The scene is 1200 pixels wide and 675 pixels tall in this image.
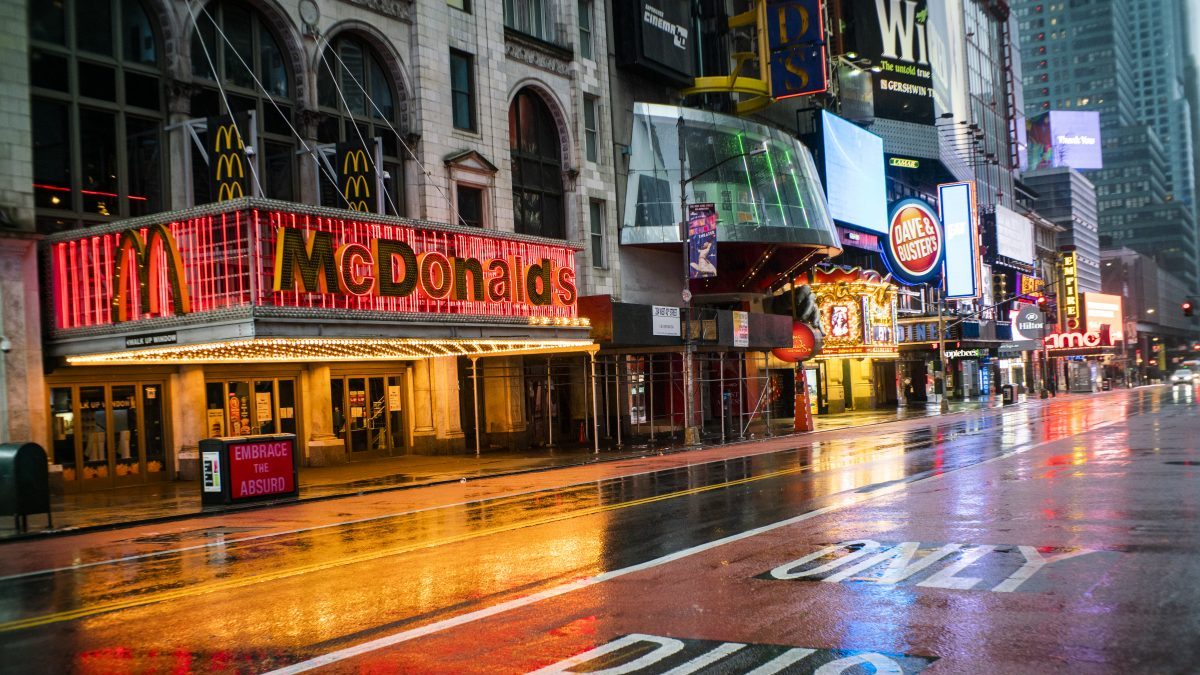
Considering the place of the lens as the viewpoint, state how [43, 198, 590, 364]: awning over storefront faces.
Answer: facing the viewer and to the right of the viewer

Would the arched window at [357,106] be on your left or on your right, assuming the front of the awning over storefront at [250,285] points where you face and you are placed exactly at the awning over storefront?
on your left

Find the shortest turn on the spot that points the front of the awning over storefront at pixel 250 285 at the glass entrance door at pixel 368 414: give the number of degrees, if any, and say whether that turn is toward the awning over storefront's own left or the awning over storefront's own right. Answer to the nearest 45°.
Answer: approximately 135° to the awning over storefront's own left

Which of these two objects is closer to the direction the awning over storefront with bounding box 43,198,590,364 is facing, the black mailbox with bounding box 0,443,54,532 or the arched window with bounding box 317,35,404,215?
the black mailbox

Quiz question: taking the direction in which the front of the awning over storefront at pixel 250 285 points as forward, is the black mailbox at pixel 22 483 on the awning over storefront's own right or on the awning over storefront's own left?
on the awning over storefront's own right

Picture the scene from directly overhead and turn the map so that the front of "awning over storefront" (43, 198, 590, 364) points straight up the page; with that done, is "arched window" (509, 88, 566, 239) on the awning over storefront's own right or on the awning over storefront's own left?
on the awning over storefront's own left
